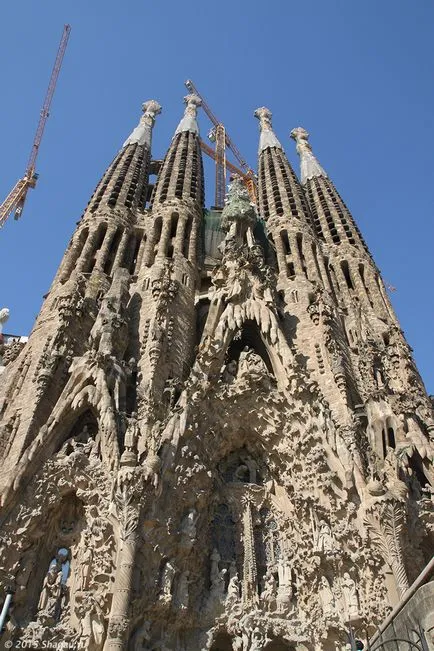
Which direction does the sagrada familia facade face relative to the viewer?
toward the camera
